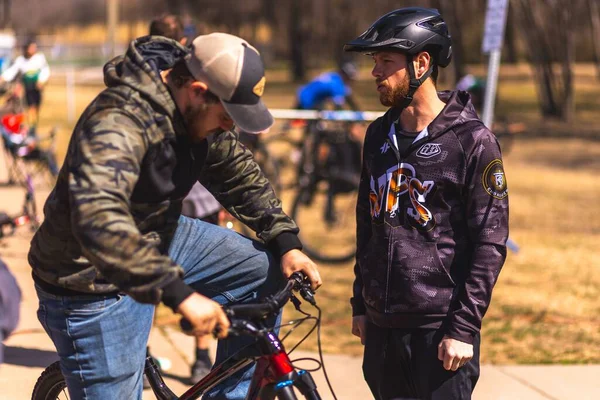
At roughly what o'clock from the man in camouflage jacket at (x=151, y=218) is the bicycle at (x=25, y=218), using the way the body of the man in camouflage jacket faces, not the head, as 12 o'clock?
The bicycle is roughly at 7 o'clock from the man in camouflage jacket.

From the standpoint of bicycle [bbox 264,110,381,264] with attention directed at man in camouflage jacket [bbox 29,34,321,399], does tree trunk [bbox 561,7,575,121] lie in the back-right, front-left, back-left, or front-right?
back-left

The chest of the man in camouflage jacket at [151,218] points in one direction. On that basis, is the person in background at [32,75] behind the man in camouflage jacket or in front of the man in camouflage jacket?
behind

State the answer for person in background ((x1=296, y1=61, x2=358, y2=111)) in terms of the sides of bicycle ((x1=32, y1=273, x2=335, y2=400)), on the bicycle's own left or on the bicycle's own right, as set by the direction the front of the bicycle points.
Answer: on the bicycle's own left

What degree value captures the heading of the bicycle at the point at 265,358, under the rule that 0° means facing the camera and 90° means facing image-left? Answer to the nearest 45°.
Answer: approximately 315°

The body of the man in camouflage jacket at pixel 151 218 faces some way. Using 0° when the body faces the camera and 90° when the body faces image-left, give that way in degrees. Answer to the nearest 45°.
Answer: approximately 315°
